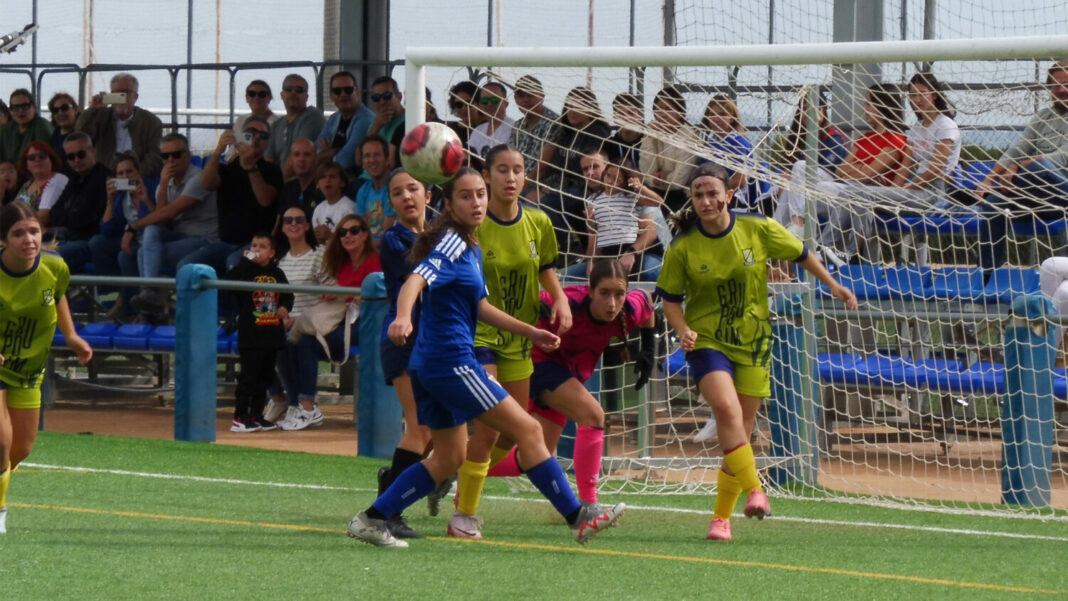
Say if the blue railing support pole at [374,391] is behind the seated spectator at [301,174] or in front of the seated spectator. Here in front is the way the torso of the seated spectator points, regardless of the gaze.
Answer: in front

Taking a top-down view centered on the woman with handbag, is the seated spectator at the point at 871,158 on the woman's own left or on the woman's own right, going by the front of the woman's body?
on the woman's own left

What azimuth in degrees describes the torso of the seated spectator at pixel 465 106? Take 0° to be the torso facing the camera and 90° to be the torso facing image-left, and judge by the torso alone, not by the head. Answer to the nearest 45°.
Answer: approximately 315°

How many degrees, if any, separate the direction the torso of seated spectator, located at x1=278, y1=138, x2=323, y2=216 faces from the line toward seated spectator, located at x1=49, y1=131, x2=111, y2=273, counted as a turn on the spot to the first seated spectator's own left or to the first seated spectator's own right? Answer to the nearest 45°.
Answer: approximately 135° to the first seated spectator's own right

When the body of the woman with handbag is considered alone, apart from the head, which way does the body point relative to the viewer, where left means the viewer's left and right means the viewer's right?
facing the viewer and to the left of the viewer

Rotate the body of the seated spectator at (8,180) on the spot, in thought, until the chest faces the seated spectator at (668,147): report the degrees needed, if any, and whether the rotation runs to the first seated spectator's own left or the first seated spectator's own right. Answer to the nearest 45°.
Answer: approximately 45° to the first seated spectator's own left

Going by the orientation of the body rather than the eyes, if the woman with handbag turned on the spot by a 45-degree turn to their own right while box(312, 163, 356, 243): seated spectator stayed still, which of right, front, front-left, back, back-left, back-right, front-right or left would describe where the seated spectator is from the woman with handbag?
right
